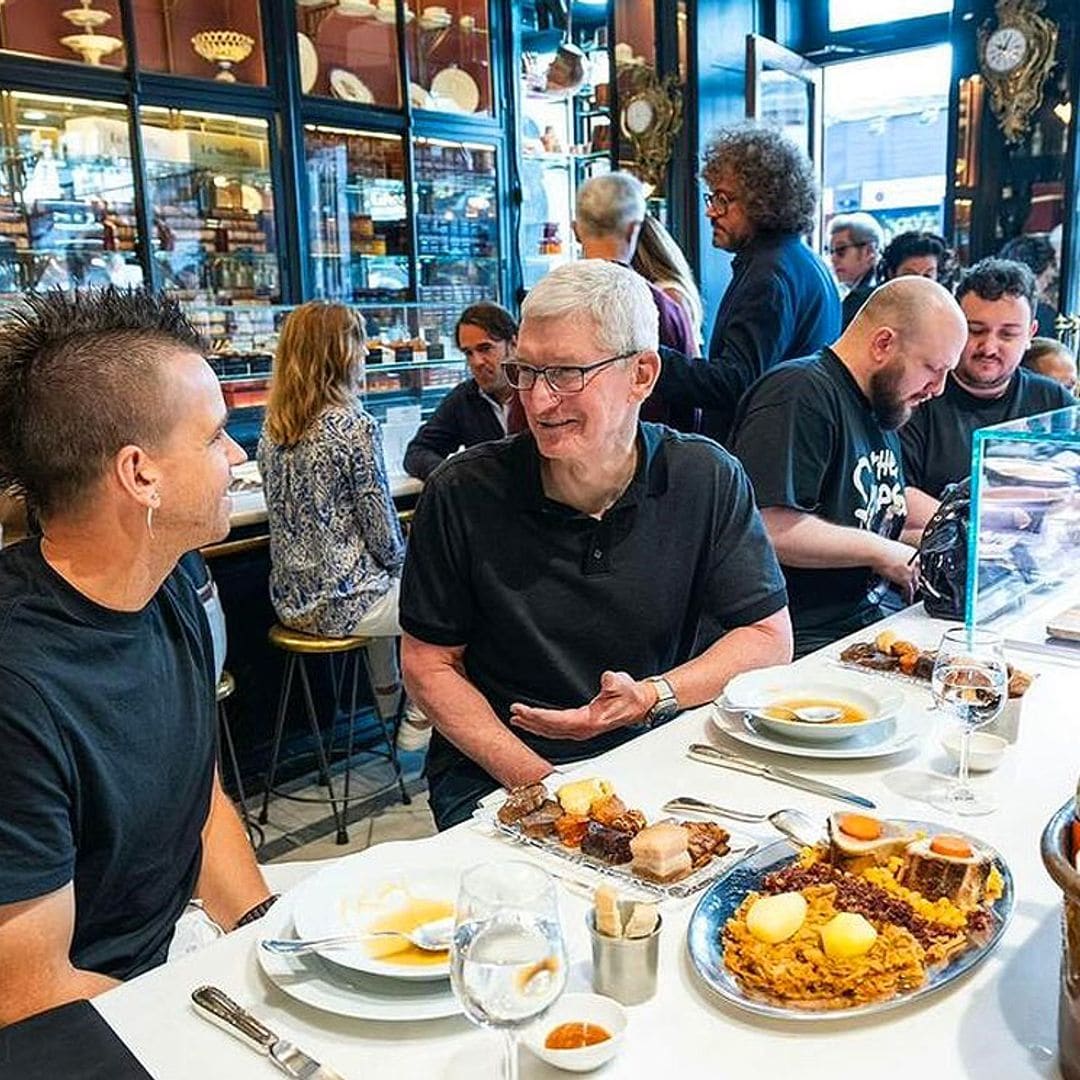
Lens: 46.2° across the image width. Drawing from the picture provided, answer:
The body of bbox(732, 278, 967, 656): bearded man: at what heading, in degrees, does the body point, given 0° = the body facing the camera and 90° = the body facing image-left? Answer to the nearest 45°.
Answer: approximately 315°

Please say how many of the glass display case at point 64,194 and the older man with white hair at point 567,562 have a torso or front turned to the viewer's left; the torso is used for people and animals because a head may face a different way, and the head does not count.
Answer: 0

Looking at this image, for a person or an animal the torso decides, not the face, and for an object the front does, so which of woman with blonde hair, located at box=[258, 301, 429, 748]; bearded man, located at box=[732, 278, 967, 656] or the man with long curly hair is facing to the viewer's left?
the man with long curly hair

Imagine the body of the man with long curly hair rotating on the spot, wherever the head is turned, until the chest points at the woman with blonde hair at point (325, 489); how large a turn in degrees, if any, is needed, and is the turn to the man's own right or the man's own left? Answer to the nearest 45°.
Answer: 0° — they already face them

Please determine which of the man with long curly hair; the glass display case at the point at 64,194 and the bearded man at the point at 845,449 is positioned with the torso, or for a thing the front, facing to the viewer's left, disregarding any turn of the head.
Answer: the man with long curly hair

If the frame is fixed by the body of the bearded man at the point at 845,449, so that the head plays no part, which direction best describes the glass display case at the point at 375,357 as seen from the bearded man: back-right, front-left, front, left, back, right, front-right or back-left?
back

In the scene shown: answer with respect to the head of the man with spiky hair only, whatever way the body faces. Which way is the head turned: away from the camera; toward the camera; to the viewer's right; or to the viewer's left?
to the viewer's right

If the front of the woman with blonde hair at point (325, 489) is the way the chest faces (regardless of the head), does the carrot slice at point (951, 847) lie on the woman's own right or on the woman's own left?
on the woman's own right

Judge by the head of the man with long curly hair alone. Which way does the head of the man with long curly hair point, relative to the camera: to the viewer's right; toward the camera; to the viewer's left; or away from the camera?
to the viewer's left

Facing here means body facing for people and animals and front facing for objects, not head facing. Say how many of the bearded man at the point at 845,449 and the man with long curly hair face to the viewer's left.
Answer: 1

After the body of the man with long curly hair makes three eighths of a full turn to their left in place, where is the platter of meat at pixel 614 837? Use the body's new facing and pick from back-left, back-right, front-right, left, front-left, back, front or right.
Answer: front-right

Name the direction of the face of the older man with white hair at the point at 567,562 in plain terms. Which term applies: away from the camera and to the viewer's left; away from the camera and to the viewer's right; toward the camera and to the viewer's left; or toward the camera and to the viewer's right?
toward the camera and to the viewer's left

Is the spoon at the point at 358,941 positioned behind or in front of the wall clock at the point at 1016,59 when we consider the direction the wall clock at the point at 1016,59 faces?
in front

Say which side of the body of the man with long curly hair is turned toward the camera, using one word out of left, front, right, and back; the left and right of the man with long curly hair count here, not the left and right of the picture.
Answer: left

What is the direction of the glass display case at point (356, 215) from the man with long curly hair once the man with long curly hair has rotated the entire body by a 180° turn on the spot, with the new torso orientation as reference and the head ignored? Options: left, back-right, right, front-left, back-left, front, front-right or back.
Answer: back-left
